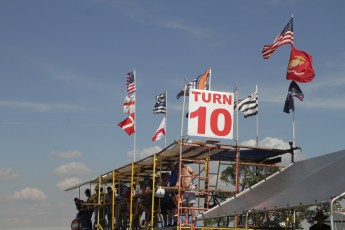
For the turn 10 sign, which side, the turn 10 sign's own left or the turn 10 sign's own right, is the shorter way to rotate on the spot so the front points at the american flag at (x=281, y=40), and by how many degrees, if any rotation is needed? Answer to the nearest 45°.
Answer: approximately 135° to the turn 10 sign's own left

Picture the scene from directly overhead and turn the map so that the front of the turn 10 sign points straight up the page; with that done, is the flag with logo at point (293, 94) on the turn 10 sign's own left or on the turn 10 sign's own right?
on the turn 10 sign's own left

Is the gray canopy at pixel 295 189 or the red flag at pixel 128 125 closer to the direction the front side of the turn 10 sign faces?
the gray canopy

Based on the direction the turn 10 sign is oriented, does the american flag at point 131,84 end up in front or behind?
behind

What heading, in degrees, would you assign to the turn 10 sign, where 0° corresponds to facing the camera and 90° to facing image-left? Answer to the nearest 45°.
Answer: approximately 0°
